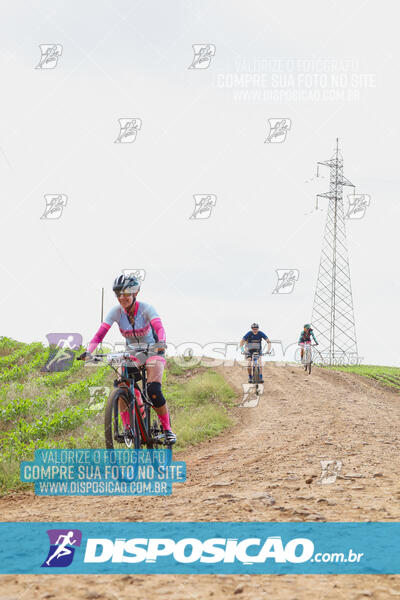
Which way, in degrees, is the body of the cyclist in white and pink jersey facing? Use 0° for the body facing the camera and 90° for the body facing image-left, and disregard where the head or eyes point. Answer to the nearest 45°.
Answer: approximately 45°

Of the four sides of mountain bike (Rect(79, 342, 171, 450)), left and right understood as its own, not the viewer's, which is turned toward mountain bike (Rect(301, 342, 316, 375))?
back

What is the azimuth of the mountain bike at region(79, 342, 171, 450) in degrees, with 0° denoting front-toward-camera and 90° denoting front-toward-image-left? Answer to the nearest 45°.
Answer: approximately 45°

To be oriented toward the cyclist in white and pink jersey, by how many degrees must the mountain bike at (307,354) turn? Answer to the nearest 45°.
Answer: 0° — it already faces them

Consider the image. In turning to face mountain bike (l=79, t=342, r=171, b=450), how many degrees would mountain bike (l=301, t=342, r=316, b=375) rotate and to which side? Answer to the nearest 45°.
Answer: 0° — it already faces it

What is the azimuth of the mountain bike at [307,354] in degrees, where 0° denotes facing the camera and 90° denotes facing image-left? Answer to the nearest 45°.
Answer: approximately 0°
